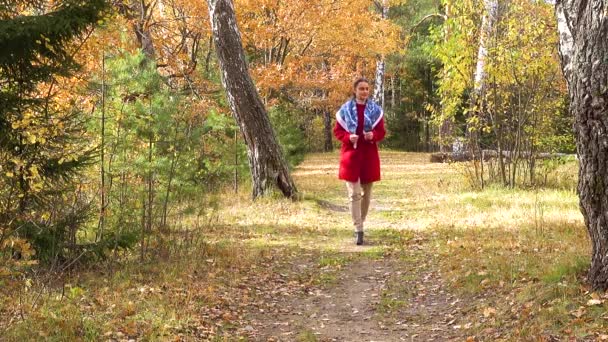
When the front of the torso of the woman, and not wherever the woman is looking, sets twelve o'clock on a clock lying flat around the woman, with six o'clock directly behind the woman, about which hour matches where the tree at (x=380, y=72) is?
The tree is roughly at 6 o'clock from the woman.

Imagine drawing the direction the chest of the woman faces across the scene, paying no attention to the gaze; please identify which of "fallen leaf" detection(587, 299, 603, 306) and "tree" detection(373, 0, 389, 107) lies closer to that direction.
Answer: the fallen leaf

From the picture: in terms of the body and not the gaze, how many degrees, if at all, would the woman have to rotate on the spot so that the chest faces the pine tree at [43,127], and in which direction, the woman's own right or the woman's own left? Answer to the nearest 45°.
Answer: approximately 45° to the woman's own right

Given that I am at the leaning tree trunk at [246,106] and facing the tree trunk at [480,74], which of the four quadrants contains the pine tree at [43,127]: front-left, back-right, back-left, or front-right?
back-right

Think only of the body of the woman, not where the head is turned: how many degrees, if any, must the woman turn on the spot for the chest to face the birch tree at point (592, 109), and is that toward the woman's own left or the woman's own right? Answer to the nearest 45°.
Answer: approximately 45° to the woman's own left

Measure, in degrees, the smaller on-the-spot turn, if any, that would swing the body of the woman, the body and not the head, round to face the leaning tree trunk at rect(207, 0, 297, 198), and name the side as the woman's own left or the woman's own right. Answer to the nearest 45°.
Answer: approximately 135° to the woman's own right

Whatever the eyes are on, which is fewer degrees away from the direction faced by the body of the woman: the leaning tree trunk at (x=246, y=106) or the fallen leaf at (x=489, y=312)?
the fallen leaf

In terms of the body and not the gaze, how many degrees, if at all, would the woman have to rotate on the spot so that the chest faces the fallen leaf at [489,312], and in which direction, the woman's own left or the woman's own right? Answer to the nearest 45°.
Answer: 0° — they already face it

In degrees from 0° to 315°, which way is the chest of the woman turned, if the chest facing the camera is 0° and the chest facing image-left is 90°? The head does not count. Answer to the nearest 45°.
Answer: approximately 0°

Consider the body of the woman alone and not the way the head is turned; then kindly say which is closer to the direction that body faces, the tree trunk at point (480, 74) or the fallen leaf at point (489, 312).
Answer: the fallen leaf
